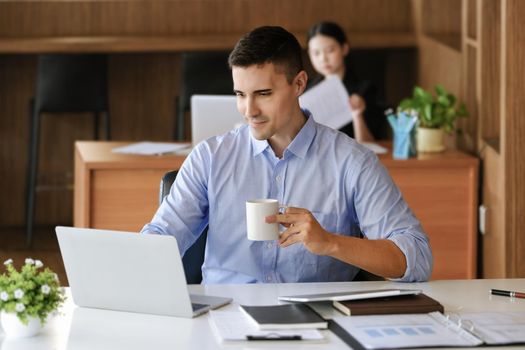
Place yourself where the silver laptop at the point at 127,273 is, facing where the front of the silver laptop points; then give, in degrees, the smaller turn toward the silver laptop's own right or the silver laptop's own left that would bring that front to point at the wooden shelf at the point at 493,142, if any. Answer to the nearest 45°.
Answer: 0° — it already faces it

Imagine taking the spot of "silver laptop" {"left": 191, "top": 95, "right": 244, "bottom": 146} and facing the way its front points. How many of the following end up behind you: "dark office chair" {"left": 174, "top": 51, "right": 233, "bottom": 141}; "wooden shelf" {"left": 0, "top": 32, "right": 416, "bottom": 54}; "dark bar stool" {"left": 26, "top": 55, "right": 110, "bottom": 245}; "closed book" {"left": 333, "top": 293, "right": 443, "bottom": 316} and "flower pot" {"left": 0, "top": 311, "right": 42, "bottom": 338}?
2

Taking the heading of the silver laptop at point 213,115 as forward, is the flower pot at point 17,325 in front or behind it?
behind

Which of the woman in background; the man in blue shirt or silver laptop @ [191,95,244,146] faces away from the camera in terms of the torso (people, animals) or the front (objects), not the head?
the silver laptop

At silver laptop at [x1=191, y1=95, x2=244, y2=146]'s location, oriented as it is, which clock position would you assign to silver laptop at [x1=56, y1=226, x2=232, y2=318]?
silver laptop at [x1=56, y1=226, x2=232, y2=318] is roughly at 6 o'clock from silver laptop at [x1=191, y1=95, x2=244, y2=146].

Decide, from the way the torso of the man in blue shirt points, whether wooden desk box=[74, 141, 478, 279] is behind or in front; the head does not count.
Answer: behind

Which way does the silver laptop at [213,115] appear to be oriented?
away from the camera

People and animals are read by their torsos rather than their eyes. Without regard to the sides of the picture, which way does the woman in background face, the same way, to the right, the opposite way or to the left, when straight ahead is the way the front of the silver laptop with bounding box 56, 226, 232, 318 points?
the opposite way

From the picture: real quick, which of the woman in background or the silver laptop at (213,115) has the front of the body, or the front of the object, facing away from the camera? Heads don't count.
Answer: the silver laptop

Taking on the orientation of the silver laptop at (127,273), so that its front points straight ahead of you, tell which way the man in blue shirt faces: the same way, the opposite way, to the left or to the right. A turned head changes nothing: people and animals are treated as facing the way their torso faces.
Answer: the opposite way

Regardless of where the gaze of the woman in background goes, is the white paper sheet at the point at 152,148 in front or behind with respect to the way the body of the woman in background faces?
in front

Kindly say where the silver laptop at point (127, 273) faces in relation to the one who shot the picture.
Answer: facing away from the viewer and to the right of the viewer

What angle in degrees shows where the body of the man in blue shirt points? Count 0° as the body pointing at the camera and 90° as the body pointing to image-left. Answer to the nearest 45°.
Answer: approximately 45°

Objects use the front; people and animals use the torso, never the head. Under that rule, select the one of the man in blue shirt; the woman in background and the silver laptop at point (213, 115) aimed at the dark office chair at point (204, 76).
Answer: the silver laptop

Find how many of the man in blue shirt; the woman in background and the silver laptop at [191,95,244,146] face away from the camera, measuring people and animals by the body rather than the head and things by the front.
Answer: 1

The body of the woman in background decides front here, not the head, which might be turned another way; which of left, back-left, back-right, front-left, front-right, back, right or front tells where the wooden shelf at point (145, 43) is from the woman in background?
right

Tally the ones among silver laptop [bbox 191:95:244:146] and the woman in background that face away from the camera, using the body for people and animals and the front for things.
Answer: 1
